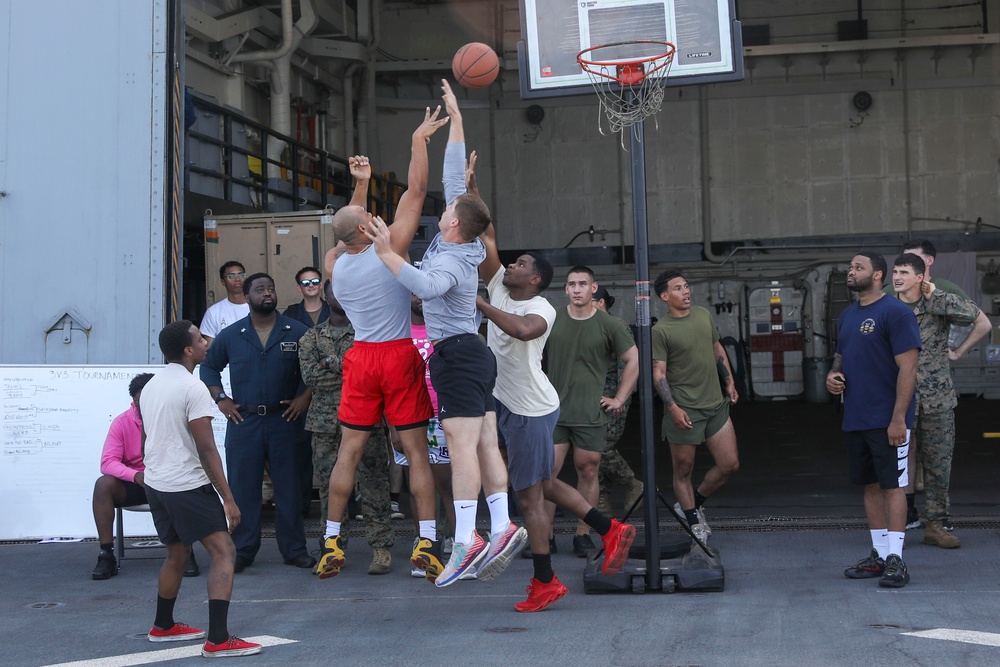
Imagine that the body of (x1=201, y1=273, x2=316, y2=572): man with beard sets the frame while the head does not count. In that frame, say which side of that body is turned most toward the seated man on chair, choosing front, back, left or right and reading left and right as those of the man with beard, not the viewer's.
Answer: right

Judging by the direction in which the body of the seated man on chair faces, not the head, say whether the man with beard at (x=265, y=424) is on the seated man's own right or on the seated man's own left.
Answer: on the seated man's own left

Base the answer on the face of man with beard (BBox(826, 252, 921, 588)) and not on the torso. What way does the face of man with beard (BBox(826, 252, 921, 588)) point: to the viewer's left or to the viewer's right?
to the viewer's left

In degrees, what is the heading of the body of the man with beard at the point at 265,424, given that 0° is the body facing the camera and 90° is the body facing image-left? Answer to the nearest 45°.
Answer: approximately 0°

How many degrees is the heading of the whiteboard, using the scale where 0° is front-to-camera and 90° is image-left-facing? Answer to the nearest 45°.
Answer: approximately 0°

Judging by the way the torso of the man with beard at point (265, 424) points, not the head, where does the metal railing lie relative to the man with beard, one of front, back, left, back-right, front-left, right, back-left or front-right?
back
